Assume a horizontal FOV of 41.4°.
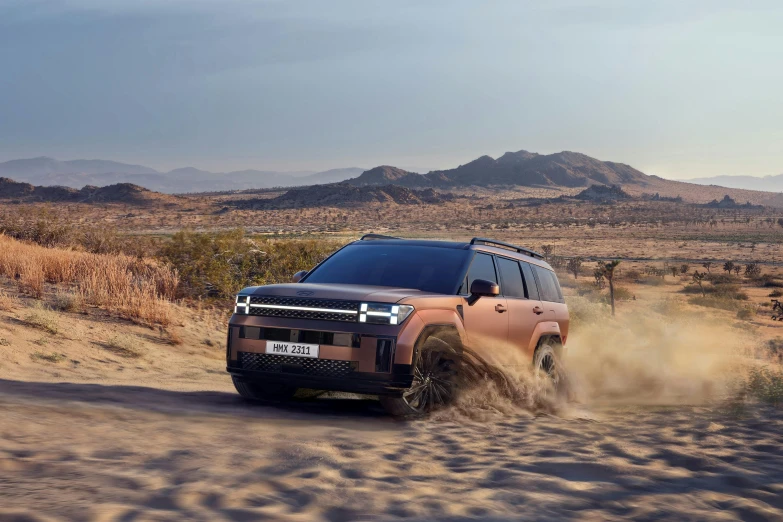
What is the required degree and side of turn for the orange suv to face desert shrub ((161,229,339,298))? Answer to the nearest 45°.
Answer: approximately 135° to its right

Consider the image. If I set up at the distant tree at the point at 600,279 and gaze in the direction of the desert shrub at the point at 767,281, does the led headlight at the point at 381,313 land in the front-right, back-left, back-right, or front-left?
back-right

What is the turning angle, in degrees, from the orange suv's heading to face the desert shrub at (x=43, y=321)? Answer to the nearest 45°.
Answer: approximately 90° to its right

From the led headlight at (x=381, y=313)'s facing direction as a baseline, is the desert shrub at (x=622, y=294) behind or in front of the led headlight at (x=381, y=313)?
behind

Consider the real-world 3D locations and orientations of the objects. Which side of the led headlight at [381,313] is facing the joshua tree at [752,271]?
back

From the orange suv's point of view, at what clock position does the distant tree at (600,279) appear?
The distant tree is roughly at 5 o'clock from the orange suv.

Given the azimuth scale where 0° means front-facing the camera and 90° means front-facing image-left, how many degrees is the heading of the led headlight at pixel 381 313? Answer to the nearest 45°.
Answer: approximately 45°

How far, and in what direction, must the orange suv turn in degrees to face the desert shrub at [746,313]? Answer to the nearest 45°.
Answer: approximately 180°

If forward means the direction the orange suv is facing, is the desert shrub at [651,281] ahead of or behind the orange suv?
behind

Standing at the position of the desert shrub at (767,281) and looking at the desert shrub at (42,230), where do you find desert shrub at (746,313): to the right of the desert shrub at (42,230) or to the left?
left

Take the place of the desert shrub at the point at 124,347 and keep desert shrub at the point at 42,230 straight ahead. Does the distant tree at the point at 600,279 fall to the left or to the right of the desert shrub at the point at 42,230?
right

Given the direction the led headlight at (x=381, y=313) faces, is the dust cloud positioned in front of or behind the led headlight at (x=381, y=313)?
behind

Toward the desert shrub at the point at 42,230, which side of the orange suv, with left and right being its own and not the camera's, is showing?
right
